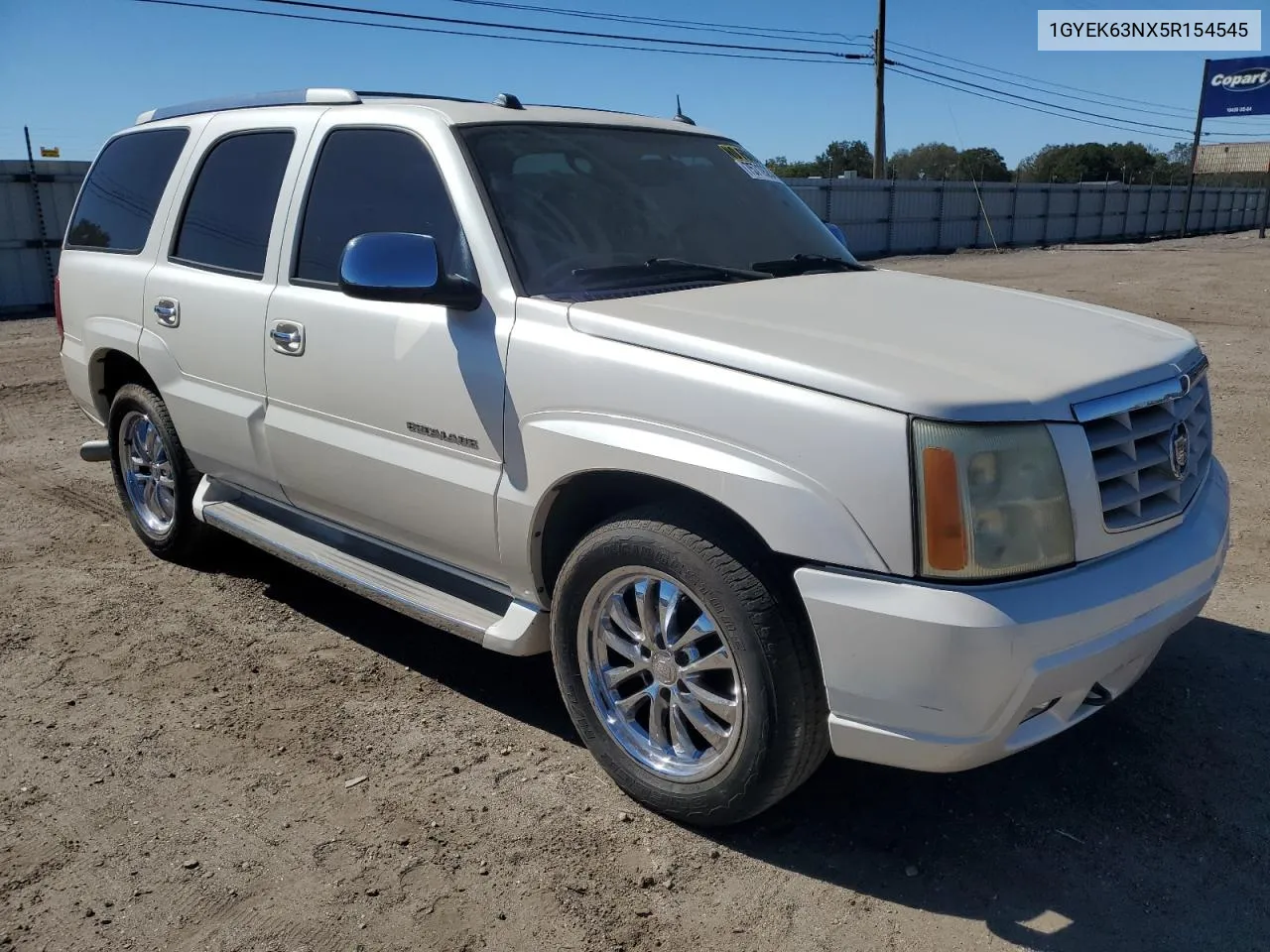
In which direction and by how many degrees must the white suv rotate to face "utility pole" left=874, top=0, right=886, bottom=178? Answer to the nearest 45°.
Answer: approximately 135° to its left

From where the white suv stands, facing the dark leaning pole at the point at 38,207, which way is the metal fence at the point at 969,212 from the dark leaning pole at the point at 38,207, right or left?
right

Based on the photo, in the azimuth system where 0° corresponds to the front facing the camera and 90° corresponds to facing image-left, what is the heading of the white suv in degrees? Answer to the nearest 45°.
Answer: approximately 315°

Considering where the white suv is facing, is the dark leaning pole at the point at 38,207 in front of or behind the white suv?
behind

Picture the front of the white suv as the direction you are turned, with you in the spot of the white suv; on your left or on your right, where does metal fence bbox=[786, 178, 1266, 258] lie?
on your left
